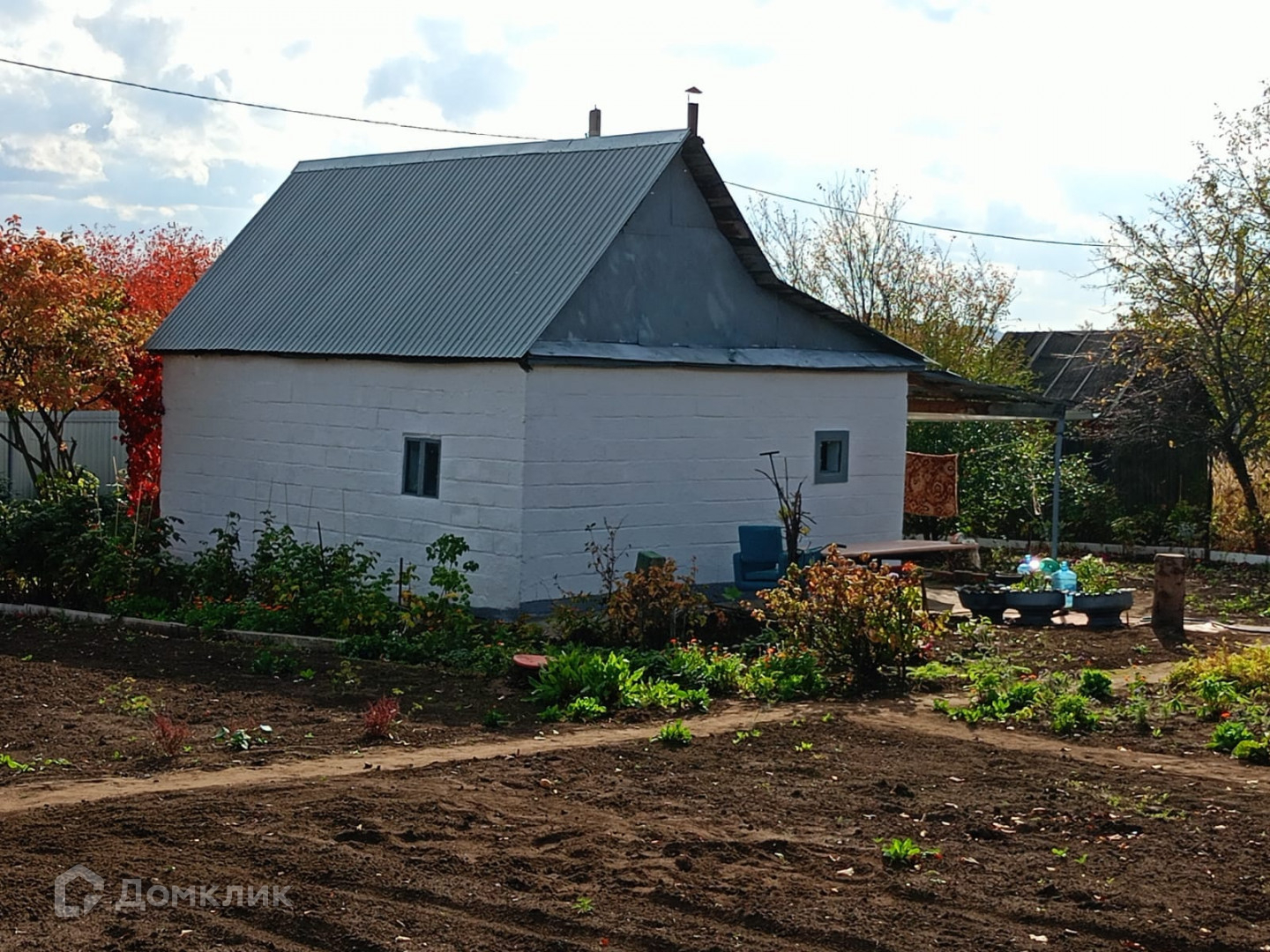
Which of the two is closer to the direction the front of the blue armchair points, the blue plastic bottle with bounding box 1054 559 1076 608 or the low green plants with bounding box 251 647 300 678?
the low green plants

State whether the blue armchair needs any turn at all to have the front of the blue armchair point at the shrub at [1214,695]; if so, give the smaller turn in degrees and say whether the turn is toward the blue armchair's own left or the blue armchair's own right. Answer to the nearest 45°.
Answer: approximately 45° to the blue armchair's own left

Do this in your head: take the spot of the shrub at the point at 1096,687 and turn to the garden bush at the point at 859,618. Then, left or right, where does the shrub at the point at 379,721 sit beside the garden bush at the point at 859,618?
left

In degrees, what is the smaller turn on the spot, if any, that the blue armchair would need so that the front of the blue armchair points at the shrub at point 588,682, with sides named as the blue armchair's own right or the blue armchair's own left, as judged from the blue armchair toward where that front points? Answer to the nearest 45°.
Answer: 0° — it already faces it

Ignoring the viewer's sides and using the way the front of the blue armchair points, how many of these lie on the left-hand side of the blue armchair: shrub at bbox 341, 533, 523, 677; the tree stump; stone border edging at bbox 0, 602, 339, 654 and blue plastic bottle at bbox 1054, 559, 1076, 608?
2

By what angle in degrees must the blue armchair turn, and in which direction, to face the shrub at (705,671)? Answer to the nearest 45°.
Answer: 0° — it already faces it

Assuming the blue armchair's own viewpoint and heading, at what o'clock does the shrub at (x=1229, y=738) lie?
The shrub is roughly at 11 o'clock from the blue armchair.

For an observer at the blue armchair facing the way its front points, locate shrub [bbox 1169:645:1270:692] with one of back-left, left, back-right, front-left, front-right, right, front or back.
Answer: front-left

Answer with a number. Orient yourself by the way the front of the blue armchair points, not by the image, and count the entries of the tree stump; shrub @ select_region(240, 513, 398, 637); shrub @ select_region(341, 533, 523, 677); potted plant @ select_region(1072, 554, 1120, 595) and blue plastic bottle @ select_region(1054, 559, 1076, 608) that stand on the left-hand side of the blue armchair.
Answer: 3

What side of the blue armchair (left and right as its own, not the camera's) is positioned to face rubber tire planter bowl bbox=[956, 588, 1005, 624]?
left

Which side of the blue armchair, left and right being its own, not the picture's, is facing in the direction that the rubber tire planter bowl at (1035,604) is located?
left

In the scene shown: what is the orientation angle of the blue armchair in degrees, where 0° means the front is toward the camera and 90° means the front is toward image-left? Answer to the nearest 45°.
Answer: approximately 0°

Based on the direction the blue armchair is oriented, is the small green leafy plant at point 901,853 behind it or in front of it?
in front
